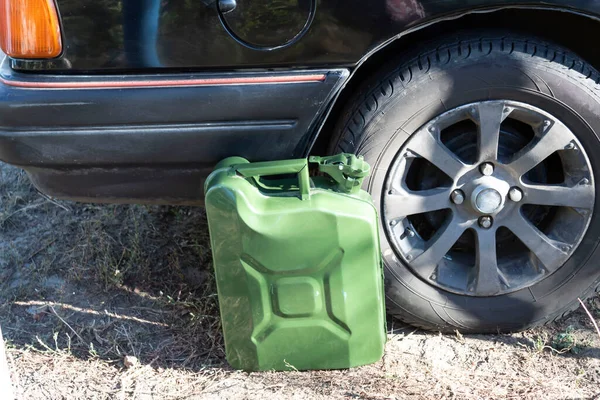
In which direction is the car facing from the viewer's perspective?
to the viewer's right
